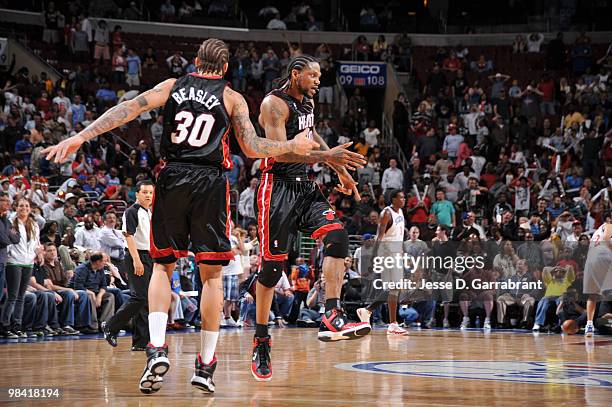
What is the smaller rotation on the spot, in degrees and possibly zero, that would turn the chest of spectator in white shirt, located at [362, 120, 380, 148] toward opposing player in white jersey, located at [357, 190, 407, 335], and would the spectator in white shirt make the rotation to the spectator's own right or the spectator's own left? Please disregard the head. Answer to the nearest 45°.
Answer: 0° — they already face them

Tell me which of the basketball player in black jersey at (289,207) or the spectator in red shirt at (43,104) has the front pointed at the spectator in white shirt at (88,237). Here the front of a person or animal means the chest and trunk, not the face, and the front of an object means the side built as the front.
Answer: the spectator in red shirt

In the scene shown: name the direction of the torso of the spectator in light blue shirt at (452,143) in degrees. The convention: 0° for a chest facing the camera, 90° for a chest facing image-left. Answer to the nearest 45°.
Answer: approximately 0°

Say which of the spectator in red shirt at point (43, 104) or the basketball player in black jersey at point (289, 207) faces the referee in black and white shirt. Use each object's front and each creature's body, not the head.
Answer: the spectator in red shirt

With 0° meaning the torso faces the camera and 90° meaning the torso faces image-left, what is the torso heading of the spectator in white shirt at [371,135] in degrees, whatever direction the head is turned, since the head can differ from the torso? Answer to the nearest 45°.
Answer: approximately 0°

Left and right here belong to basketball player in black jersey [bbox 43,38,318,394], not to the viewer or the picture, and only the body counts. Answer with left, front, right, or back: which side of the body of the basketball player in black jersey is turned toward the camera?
back

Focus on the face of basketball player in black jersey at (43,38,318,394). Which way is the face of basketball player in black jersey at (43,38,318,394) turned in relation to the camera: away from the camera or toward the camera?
away from the camera

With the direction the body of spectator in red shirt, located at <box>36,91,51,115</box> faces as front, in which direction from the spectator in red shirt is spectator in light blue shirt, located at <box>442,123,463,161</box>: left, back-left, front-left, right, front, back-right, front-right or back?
left

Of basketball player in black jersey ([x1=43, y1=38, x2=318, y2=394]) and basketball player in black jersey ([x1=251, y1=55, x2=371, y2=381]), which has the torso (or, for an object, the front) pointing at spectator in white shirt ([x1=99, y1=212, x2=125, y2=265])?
basketball player in black jersey ([x1=43, y1=38, x2=318, y2=394])
